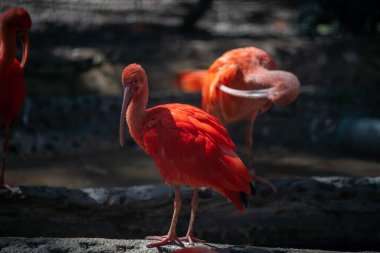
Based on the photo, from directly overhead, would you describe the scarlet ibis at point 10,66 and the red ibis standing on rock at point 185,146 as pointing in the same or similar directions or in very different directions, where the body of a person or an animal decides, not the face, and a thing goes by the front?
very different directions

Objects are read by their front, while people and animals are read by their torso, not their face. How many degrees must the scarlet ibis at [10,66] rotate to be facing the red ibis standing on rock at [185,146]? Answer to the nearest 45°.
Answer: approximately 45° to its right

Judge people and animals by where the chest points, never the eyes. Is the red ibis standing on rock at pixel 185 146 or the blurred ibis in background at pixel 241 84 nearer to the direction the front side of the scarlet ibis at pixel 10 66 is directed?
the blurred ibis in background

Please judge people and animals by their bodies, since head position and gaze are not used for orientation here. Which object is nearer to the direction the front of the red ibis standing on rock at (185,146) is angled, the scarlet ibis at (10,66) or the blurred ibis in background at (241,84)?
the scarlet ibis

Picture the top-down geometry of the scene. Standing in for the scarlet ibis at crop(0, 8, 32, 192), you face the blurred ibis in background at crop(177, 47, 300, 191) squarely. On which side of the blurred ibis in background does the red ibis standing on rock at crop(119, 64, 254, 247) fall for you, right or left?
right

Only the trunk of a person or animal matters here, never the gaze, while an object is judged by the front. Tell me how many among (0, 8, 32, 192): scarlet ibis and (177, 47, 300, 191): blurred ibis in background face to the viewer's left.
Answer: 0

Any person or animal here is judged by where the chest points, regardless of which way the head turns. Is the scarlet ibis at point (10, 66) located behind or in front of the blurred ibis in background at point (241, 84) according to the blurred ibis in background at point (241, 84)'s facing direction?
behind

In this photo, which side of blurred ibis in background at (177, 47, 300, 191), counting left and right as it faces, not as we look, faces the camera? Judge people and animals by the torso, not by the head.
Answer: right

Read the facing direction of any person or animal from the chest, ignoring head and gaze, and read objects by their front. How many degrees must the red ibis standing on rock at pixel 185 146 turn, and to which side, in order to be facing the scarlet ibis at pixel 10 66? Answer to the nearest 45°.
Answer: approximately 45° to its right

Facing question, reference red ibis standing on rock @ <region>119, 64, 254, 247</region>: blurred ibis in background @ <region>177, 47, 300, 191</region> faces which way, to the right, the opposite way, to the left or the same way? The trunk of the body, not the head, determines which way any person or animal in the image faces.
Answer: the opposite way

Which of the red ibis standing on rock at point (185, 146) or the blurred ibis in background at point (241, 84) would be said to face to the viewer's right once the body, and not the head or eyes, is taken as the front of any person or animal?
the blurred ibis in background

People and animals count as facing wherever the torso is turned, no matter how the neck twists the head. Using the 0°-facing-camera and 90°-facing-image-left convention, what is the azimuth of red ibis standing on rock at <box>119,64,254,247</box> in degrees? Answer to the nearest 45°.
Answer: approximately 90°

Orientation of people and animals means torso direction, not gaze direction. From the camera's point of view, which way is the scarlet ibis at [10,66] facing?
to the viewer's right

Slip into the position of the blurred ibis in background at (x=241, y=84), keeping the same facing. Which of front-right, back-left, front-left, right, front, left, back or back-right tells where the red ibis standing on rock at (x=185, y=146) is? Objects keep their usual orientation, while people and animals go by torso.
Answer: right
